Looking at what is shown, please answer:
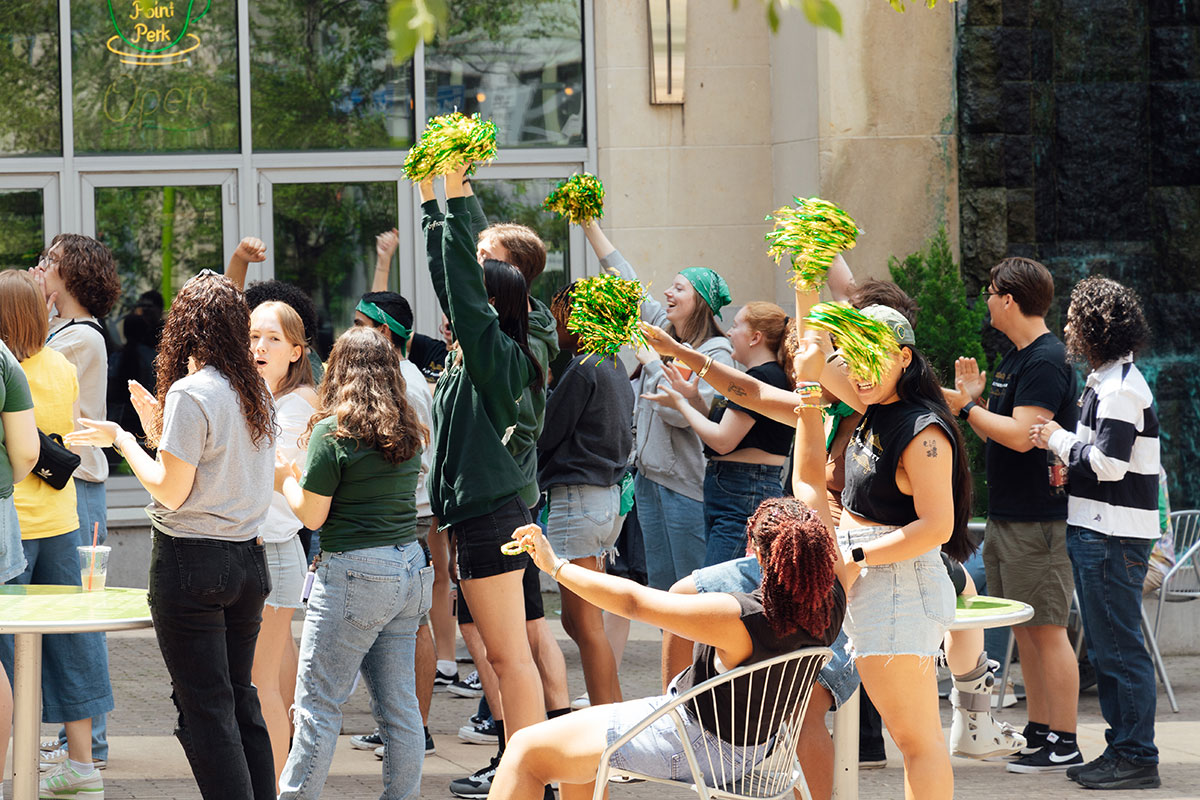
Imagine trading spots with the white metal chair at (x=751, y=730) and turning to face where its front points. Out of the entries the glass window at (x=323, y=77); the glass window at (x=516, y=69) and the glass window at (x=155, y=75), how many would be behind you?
0

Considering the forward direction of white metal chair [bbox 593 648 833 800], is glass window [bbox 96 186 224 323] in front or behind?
in front

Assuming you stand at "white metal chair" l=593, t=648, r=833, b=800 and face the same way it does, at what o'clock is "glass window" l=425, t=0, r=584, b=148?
The glass window is roughly at 1 o'clock from the white metal chair.

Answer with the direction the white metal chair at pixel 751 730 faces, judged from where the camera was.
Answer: facing away from the viewer and to the left of the viewer

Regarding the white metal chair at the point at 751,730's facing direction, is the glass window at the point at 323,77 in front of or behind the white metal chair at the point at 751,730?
in front
